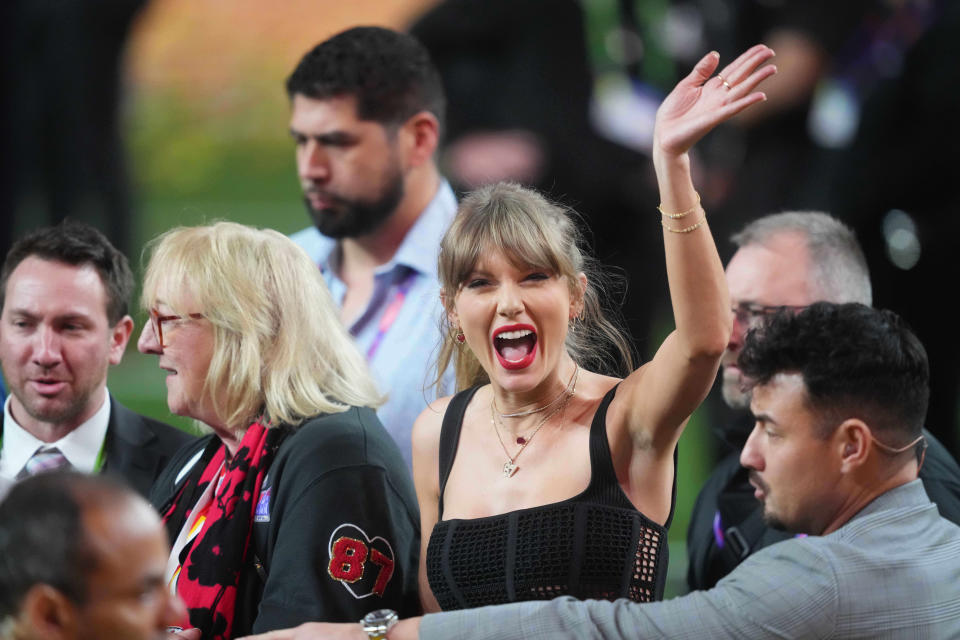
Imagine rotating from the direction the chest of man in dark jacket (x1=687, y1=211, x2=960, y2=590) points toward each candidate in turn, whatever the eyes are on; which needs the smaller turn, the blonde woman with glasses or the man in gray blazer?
the blonde woman with glasses

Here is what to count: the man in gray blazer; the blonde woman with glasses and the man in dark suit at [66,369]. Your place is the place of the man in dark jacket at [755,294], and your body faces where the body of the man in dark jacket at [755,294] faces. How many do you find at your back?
0

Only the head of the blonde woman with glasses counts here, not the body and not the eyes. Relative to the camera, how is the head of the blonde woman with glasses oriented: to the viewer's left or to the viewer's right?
to the viewer's left

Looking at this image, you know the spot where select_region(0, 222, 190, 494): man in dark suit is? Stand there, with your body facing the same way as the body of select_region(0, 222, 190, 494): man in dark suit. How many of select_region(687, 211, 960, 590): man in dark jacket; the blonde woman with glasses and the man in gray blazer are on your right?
0

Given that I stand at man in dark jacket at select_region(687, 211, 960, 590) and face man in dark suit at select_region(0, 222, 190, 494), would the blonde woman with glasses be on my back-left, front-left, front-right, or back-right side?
front-left

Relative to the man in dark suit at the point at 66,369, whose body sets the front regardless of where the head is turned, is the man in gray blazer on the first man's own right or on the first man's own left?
on the first man's own left

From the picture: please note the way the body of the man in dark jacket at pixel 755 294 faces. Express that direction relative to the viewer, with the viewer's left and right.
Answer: facing the viewer and to the left of the viewer

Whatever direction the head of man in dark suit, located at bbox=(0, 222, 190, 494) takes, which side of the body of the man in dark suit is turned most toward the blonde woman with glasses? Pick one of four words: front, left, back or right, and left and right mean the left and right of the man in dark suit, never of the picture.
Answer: left

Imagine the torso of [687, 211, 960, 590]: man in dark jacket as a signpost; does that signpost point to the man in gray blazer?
no

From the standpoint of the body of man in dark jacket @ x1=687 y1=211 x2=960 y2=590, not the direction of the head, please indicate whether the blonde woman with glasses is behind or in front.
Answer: in front

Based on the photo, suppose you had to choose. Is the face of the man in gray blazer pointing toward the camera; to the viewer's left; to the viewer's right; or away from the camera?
to the viewer's left

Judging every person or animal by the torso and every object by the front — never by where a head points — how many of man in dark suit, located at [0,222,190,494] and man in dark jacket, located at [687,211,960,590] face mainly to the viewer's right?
0
